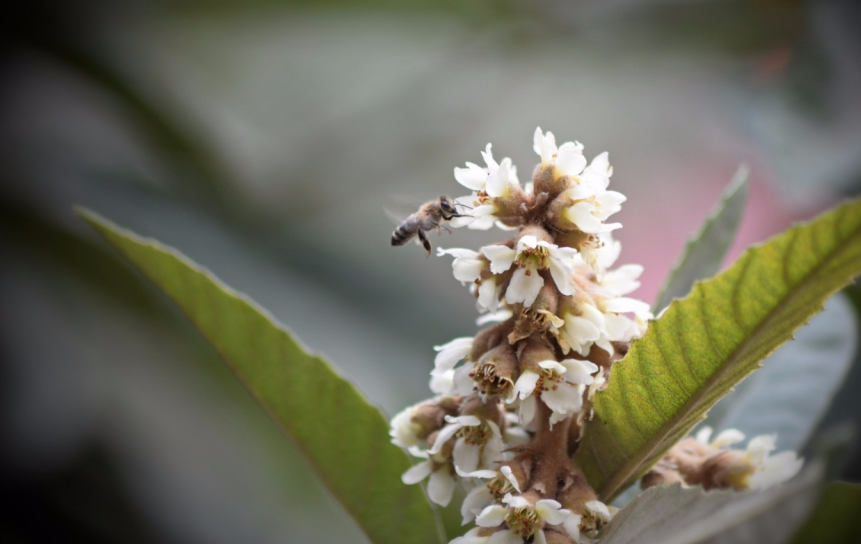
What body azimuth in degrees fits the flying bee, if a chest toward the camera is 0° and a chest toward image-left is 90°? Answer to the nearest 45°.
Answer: approximately 270°
